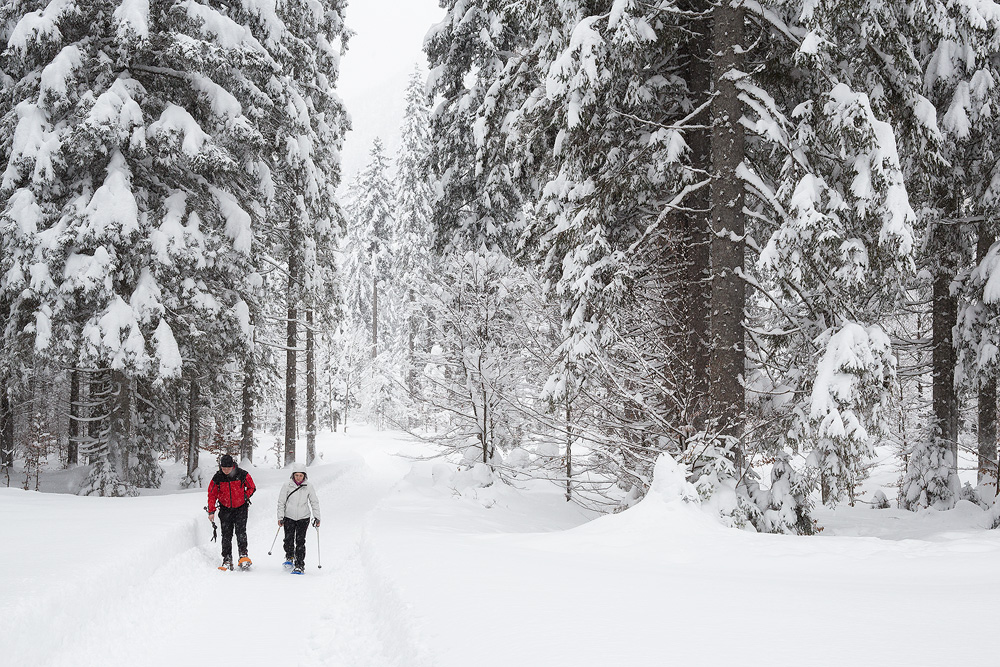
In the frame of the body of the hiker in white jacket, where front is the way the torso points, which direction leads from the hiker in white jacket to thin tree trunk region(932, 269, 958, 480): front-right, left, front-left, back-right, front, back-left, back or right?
left

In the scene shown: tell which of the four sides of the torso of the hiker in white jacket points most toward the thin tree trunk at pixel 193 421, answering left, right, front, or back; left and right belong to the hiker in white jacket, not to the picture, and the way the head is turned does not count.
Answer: back

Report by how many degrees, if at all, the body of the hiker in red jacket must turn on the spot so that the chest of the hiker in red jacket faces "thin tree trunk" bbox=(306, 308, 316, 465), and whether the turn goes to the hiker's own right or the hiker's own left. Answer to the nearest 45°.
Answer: approximately 180°

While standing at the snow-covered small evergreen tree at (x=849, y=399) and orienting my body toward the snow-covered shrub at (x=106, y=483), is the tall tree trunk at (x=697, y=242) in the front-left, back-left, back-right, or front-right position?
front-right

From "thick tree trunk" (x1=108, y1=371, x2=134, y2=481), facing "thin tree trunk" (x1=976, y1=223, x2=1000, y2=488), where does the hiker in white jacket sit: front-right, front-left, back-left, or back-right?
front-right

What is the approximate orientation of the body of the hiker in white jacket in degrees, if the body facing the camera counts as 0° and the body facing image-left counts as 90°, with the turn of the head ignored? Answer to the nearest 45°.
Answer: approximately 0°

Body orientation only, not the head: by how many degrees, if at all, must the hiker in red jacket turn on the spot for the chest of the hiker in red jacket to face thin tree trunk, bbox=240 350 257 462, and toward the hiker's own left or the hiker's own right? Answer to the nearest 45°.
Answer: approximately 180°

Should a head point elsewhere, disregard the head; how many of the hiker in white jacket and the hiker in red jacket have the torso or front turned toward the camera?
2

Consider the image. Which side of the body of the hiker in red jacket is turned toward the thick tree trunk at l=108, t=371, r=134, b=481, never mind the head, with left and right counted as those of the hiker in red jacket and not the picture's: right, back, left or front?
back

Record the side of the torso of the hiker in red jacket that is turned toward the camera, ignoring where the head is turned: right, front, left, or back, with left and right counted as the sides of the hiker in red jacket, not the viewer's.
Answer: front

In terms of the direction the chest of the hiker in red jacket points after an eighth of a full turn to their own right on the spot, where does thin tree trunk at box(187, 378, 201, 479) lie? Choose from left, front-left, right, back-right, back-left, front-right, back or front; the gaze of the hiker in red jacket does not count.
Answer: back-right

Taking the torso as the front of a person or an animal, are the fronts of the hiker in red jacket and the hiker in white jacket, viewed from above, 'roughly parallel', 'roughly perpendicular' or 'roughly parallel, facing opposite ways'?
roughly parallel
